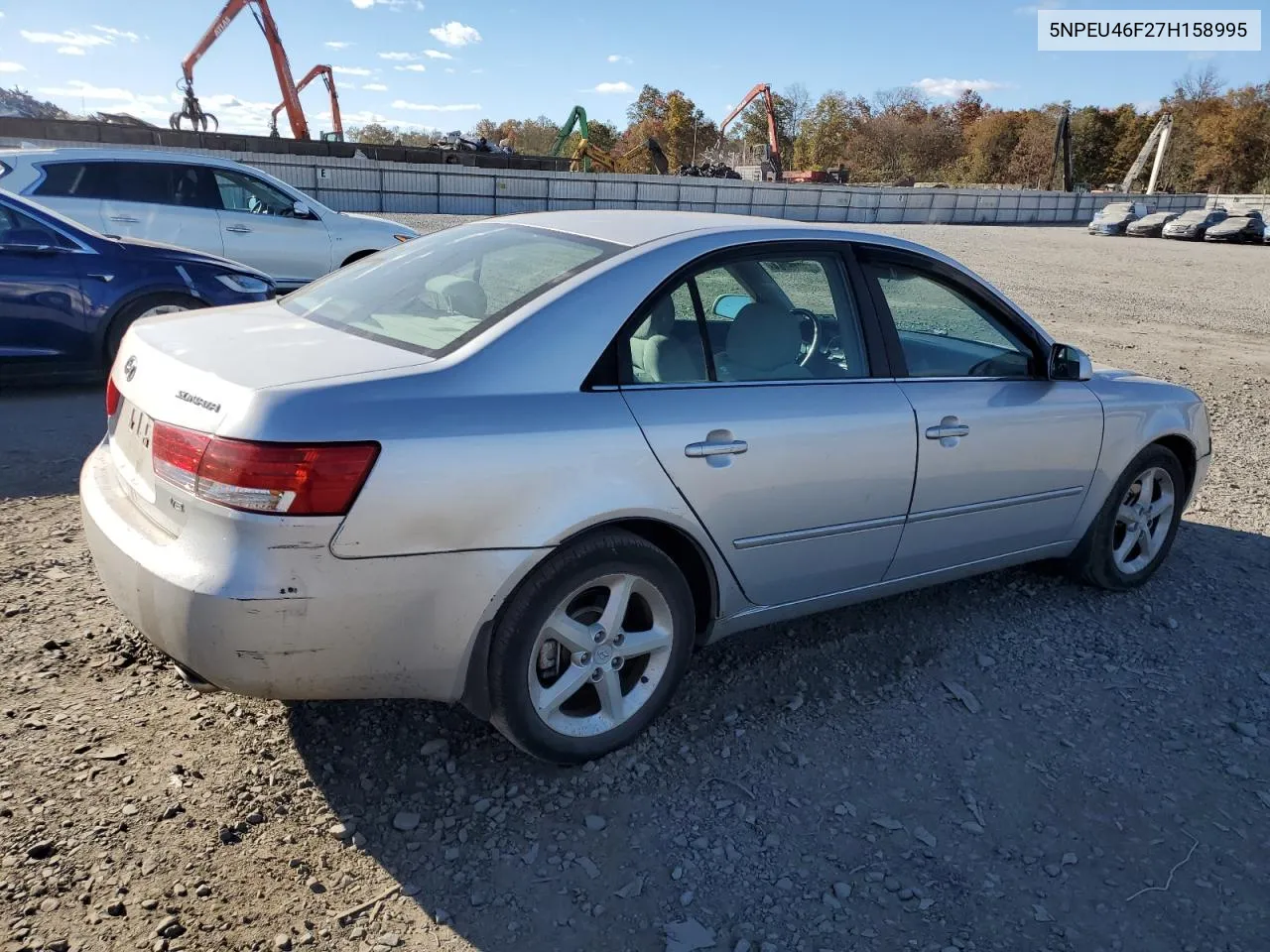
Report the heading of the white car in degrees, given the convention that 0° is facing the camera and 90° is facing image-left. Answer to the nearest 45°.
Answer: approximately 270°

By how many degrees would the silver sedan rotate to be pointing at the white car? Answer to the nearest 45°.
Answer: approximately 90° to its left

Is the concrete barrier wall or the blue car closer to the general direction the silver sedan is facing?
the concrete barrier wall

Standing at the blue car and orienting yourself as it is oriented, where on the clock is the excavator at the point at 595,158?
The excavator is roughly at 10 o'clock from the blue car.

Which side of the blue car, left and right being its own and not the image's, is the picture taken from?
right

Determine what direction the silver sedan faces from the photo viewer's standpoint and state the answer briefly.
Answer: facing away from the viewer and to the right of the viewer

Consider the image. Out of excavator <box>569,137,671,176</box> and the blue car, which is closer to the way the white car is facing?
the excavator

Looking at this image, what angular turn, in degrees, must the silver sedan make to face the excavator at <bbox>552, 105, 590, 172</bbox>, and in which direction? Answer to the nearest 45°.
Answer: approximately 45° to its left

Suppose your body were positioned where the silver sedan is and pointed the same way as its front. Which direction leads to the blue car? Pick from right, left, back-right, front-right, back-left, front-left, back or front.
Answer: left

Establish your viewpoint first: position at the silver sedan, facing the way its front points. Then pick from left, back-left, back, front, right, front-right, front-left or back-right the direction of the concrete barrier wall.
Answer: front-left

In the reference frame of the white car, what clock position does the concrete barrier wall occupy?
The concrete barrier wall is roughly at 10 o'clock from the white car.

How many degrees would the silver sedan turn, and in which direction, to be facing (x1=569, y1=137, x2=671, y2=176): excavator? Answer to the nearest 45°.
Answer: approximately 45° to its left

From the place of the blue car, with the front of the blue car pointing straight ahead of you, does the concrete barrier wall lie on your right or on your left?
on your left
